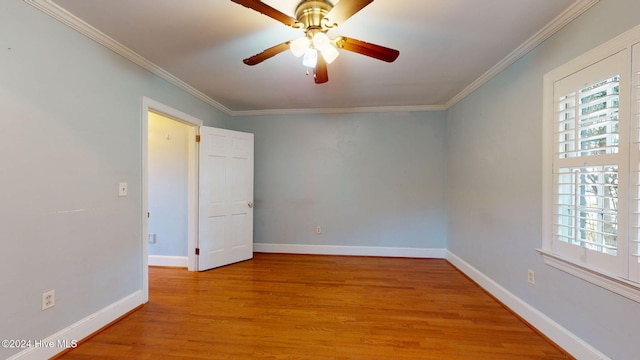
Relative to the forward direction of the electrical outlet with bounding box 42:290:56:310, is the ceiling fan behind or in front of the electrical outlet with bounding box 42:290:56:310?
in front

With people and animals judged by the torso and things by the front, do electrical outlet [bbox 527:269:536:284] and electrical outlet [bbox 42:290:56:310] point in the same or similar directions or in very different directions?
very different directions

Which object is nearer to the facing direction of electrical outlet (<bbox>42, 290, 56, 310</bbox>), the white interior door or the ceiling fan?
the ceiling fan

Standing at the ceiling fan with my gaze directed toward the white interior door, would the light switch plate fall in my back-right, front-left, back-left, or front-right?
front-left

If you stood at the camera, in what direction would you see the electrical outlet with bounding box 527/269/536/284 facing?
facing the viewer and to the left of the viewer

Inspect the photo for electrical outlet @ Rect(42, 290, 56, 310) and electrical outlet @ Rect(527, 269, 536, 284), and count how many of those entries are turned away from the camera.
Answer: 0

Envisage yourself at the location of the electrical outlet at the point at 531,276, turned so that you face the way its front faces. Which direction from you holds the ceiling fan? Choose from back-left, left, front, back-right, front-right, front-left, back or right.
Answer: front

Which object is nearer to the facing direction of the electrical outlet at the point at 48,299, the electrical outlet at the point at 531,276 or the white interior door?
the electrical outlet

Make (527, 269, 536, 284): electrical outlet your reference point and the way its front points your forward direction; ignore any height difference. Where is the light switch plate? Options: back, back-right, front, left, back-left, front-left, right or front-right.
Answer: front

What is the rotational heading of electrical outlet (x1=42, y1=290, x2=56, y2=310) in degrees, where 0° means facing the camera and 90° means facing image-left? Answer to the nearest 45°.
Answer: approximately 315°

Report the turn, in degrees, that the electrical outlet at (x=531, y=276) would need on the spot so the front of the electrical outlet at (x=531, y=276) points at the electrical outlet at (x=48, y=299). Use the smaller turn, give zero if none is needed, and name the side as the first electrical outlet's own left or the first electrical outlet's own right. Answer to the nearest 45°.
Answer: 0° — it already faces it

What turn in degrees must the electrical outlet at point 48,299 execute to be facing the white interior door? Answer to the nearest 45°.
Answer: approximately 90° to its left

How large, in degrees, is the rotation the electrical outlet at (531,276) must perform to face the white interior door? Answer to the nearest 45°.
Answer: approximately 45° to its right

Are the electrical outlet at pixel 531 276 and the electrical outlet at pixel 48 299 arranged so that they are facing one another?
yes

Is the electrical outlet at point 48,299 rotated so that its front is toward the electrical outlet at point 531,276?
yes
